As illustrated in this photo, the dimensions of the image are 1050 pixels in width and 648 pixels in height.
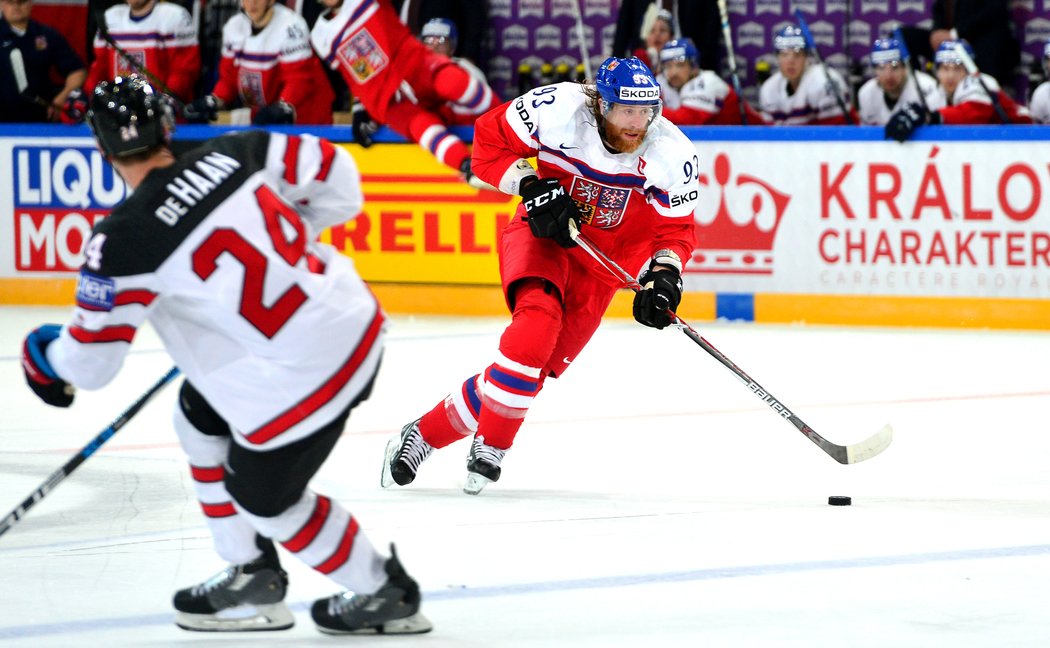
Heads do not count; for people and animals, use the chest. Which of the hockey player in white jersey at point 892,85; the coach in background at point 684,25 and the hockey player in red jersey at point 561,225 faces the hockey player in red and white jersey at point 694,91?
the coach in background

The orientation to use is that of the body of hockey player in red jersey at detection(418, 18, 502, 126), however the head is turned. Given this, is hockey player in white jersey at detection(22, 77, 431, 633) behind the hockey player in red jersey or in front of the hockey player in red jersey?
in front

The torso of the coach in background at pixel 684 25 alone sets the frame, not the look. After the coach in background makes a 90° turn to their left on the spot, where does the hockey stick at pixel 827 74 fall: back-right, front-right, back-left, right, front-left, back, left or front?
front-right

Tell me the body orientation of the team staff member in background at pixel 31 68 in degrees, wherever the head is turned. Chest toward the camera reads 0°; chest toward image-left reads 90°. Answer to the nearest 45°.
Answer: approximately 0°

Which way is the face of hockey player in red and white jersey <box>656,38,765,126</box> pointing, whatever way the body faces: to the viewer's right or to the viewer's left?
to the viewer's left

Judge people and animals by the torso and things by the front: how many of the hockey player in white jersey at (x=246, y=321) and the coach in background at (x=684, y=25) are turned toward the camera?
1

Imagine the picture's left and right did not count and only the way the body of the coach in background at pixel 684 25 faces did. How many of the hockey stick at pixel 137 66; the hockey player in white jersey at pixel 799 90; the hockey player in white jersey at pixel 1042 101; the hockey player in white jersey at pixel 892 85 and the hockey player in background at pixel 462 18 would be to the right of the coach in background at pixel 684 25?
2

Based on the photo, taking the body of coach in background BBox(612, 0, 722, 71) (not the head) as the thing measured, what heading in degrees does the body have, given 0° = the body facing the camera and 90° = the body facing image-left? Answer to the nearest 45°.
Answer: approximately 0°

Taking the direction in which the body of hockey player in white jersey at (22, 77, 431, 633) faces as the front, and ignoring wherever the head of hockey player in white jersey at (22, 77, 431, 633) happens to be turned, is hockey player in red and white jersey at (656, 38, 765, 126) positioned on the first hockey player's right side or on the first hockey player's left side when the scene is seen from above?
on the first hockey player's right side

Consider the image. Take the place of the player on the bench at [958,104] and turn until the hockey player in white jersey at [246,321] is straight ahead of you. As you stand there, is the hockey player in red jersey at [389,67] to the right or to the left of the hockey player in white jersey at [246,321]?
right
